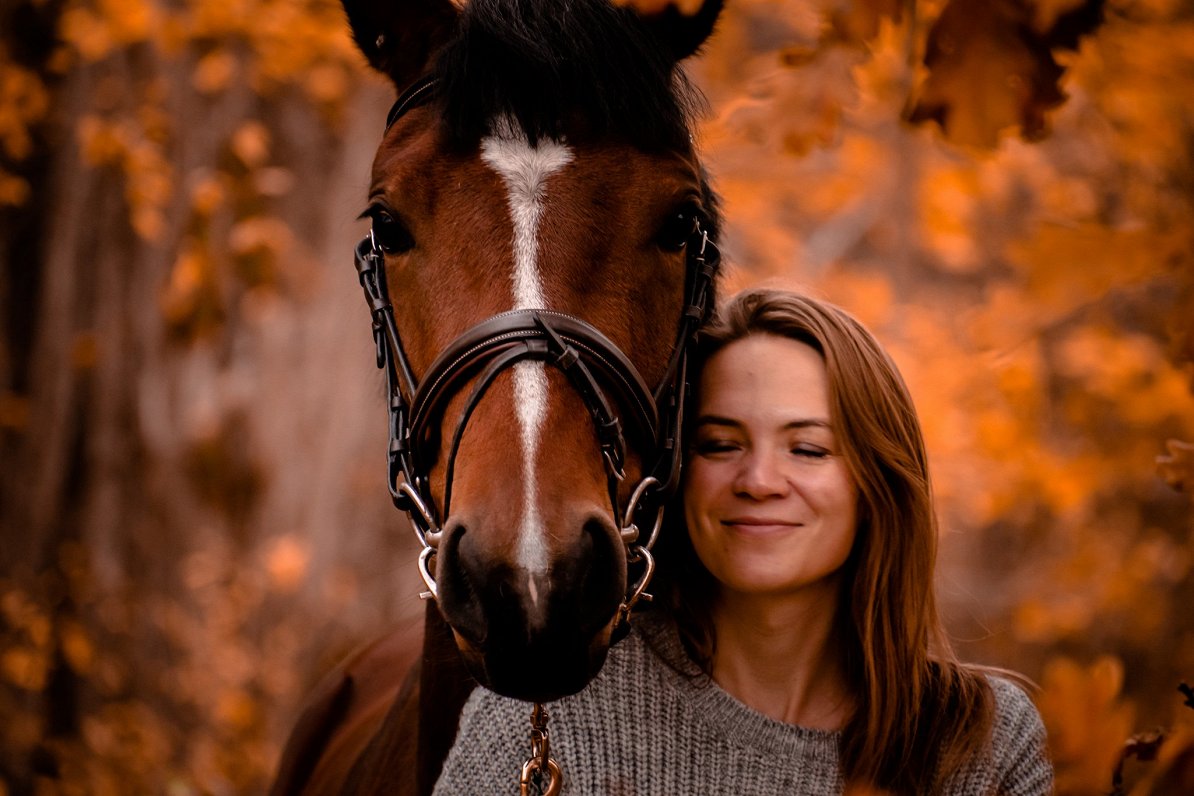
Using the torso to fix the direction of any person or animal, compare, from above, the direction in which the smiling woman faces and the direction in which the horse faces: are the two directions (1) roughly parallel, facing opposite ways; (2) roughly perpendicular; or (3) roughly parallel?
roughly parallel

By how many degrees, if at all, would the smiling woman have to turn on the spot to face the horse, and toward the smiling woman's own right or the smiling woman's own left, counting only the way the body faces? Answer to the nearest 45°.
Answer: approximately 45° to the smiling woman's own right

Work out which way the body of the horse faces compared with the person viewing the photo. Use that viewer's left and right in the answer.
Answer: facing the viewer

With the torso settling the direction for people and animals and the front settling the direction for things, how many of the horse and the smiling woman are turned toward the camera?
2

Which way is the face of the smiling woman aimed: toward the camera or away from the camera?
toward the camera
